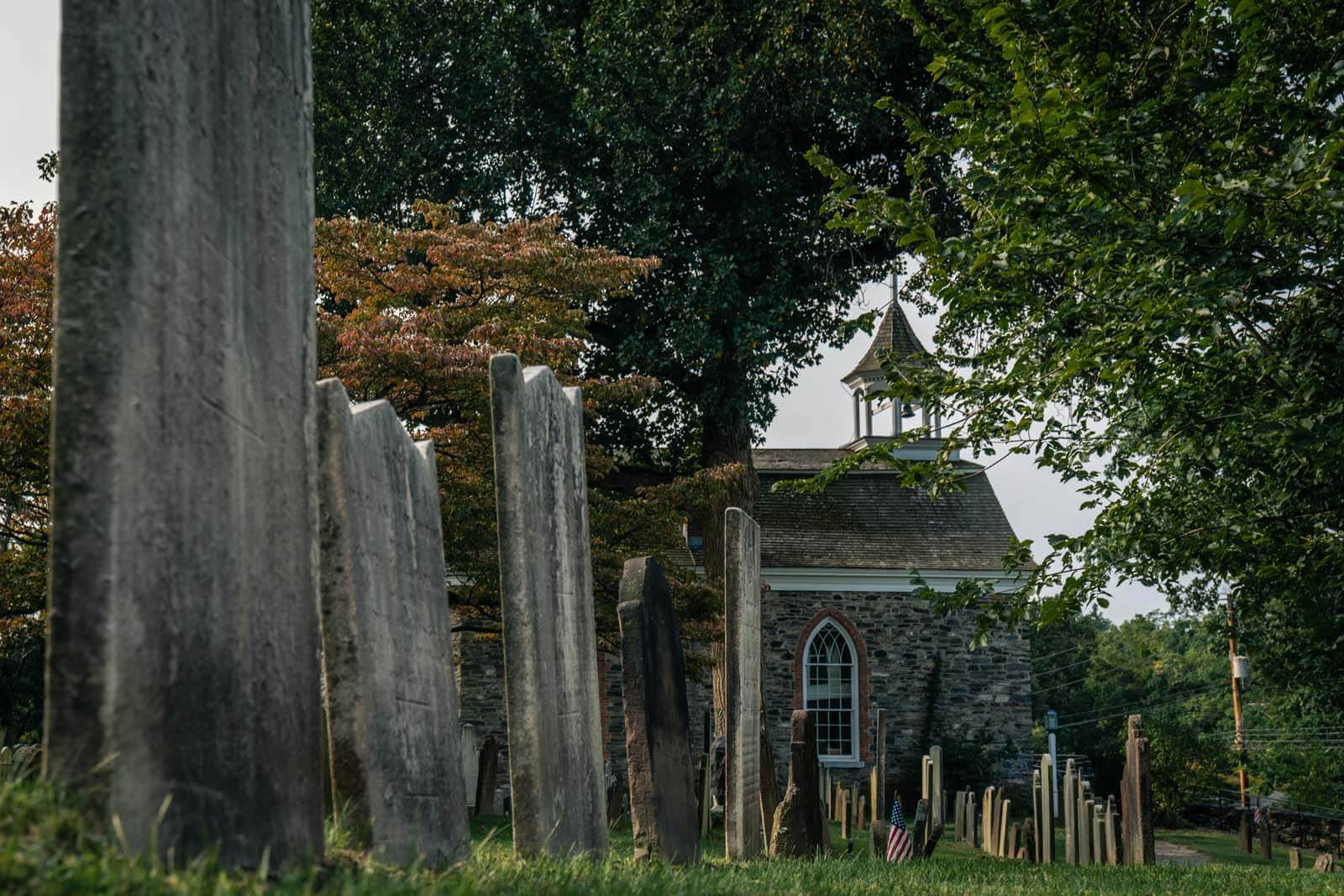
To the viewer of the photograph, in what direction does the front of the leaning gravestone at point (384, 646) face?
facing the viewer and to the right of the viewer

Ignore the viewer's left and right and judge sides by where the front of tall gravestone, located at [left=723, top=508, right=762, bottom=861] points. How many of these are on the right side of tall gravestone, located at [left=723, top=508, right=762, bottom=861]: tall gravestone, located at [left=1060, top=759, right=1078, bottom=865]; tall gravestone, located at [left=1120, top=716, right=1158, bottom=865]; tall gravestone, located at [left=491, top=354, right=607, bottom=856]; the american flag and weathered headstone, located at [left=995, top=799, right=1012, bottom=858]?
1

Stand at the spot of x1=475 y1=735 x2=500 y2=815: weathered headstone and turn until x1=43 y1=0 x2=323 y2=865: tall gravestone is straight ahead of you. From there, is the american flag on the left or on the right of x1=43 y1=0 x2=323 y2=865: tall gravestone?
left

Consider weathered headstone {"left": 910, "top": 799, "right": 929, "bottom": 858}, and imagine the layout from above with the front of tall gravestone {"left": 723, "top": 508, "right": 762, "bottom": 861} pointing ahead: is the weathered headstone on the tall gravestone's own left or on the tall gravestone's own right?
on the tall gravestone's own left

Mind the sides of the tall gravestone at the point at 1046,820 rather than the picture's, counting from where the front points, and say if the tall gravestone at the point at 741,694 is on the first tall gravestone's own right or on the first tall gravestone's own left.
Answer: on the first tall gravestone's own right

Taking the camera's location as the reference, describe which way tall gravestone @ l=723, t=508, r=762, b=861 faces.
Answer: facing to the right of the viewer

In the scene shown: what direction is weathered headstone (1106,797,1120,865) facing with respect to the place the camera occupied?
facing to the right of the viewer
